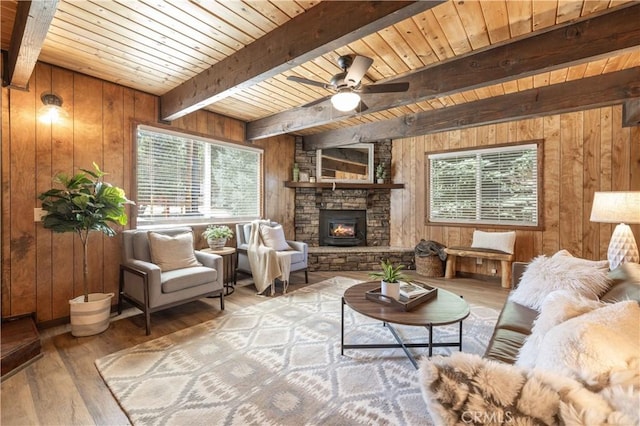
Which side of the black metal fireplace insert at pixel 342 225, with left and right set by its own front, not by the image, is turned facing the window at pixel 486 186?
left

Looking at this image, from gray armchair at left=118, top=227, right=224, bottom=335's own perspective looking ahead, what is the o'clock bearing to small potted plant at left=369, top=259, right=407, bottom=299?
The small potted plant is roughly at 12 o'clock from the gray armchair.

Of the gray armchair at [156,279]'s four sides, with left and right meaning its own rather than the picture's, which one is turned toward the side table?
left

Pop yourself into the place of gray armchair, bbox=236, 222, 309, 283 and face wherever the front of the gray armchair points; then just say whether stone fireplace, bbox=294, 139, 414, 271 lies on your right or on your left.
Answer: on your left

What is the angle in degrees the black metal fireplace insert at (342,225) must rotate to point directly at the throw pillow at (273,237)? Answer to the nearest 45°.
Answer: approximately 45° to its right

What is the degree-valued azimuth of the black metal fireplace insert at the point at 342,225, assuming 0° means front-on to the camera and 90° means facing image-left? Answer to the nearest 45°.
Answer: approximately 0°

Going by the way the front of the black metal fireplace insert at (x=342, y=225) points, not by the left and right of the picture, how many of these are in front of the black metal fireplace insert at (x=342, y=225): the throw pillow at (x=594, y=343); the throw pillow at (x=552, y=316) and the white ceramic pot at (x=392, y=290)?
3

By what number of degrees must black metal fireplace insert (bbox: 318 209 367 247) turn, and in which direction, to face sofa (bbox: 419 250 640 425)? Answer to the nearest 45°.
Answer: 0° — it already faces it

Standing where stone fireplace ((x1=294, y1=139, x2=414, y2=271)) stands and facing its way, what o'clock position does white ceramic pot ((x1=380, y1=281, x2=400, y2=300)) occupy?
The white ceramic pot is roughly at 12 o'clock from the stone fireplace.

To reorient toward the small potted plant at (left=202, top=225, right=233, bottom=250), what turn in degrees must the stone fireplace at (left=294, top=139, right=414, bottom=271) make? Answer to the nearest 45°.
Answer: approximately 45° to its right
